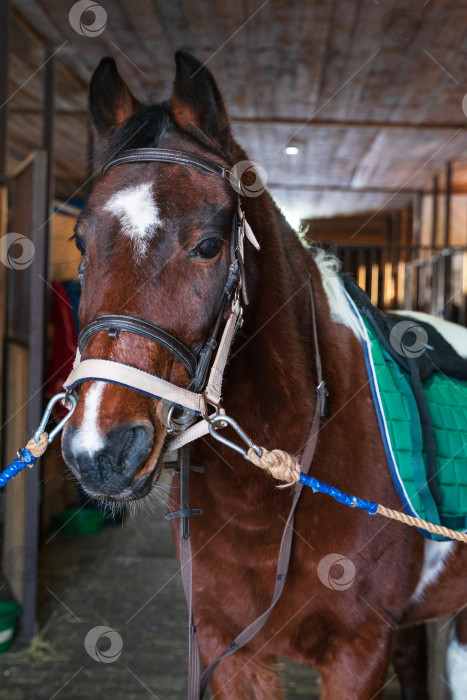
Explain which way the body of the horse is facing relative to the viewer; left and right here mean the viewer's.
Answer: facing the viewer and to the left of the viewer

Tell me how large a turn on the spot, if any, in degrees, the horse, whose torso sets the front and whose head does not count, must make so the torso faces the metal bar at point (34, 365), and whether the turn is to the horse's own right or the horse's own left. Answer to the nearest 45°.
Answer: approximately 90° to the horse's own right

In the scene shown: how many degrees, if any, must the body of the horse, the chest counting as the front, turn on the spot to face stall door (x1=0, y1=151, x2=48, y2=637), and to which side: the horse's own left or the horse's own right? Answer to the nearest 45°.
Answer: approximately 90° to the horse's own right

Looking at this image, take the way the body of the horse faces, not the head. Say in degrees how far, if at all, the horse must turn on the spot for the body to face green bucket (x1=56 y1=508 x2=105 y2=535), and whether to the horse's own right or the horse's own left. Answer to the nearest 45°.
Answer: approximately 135° to the horse's own right
